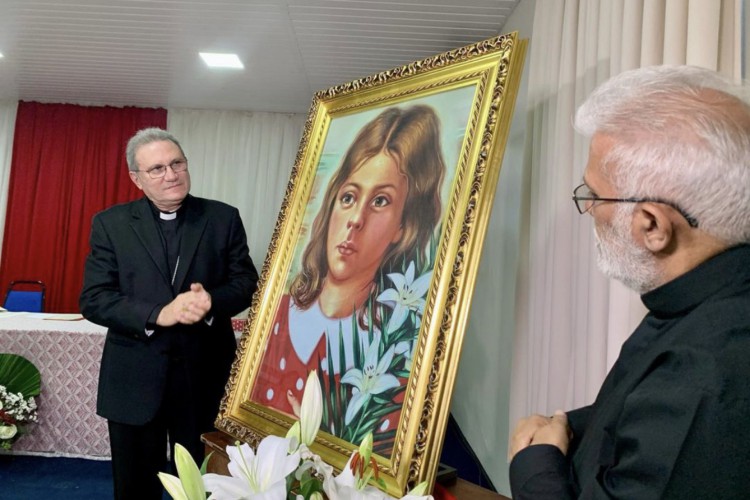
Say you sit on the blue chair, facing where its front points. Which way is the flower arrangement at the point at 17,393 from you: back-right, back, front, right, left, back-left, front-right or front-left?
front

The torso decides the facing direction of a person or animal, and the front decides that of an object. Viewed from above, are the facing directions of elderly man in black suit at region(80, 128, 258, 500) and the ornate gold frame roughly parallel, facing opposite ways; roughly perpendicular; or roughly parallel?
roughly perpendicular

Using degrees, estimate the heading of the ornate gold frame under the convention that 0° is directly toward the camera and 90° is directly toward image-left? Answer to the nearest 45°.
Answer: approximately 45°

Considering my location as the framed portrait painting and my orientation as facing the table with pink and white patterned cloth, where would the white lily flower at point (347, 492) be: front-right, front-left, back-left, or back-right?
back-left

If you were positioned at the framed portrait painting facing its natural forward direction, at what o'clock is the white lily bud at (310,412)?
The white lily bud is roughly at 11 o'clock from the framed portrait painting.

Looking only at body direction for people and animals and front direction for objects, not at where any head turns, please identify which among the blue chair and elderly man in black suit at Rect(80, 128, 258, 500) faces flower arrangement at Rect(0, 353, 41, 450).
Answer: the blue chair

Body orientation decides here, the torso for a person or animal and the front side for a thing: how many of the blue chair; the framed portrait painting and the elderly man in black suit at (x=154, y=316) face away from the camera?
0

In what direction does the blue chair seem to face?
toward the camera

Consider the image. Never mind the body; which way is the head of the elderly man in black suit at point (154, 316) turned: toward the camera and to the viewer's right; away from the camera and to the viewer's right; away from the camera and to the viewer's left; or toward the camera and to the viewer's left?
toward the camera and to the viewer's right

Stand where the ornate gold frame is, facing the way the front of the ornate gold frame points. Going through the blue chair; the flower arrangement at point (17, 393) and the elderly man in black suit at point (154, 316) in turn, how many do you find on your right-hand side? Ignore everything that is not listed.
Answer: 3

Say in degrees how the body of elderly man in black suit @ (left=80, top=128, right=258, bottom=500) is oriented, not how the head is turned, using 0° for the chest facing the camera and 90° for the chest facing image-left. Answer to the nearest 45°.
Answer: approximately 315°

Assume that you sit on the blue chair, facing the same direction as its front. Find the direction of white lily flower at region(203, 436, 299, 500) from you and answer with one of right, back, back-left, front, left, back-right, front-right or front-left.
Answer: front

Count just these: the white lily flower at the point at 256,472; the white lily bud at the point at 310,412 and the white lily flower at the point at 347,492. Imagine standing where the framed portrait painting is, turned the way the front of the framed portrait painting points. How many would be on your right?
0

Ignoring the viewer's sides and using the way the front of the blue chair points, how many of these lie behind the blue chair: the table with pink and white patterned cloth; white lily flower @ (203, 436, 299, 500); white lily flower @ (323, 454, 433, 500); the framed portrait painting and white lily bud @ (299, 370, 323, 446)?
0

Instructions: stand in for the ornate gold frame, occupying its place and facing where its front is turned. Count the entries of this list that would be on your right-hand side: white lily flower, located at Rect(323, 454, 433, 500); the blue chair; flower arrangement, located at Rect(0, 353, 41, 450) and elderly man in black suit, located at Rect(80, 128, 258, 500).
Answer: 3

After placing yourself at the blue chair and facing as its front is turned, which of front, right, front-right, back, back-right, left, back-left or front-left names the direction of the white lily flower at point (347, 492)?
front

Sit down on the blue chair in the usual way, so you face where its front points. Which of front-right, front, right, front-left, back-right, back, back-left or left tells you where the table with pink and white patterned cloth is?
front

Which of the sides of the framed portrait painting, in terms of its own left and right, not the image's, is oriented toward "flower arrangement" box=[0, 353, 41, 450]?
right
